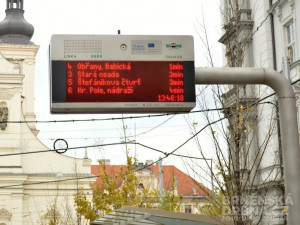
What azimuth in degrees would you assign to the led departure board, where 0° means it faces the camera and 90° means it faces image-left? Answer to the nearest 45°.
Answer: approximately 0°

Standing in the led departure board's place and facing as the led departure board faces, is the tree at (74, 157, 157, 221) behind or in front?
behind
